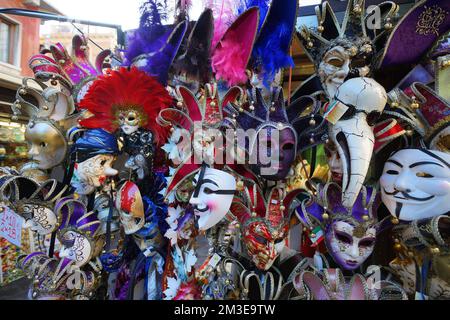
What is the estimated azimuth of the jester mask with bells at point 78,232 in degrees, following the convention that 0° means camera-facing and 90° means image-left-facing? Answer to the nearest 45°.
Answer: approximately 45°

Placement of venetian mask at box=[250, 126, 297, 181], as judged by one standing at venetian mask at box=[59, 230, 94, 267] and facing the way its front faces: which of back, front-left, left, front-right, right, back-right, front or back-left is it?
left

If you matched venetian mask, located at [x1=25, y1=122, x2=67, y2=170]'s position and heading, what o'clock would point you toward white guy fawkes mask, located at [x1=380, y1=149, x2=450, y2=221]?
The white guy fawkes mask is roughly at 9 o'clock from the venetian mask.

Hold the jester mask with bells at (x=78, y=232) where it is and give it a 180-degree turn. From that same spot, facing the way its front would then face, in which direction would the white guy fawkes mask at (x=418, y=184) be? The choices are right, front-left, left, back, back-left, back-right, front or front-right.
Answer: right

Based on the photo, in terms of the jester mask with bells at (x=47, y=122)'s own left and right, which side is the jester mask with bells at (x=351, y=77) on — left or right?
on its left

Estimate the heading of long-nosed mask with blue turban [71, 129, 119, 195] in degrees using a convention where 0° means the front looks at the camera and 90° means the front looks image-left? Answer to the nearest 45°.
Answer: approximately 315°

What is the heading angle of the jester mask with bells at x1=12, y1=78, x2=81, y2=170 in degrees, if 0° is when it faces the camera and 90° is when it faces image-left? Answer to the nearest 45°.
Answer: approximately 45°

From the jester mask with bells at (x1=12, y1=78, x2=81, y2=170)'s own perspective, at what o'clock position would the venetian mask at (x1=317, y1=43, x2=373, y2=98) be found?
The venetian mask is roughly at 9 o'clock from the jester mask with bells.

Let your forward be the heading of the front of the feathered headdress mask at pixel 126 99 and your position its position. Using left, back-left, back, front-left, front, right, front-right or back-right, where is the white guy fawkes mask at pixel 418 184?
front-left

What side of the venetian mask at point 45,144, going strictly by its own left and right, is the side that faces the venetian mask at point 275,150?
left
